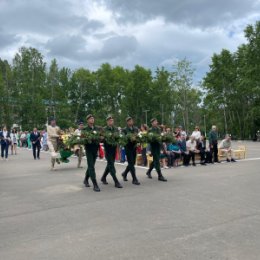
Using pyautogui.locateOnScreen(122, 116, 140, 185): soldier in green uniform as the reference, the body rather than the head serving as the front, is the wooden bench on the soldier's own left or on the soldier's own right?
on the soldier's own left

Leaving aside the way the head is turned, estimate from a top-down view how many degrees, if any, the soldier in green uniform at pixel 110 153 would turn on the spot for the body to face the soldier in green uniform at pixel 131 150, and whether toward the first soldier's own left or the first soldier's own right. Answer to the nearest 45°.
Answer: approximately 90° to the first soldier's own left

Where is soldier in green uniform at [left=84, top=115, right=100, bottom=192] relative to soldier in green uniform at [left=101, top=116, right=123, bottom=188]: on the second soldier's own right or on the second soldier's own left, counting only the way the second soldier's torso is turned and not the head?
on the second soldier's own right

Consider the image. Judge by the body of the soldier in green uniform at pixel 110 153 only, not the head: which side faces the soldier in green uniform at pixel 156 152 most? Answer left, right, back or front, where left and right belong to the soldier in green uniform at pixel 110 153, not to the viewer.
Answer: left

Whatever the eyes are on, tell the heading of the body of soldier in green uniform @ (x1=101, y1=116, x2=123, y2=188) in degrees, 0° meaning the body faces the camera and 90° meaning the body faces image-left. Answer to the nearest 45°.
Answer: approximately 315°

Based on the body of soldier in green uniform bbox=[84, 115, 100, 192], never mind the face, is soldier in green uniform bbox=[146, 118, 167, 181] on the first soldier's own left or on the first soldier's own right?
on the first soldier's own left
